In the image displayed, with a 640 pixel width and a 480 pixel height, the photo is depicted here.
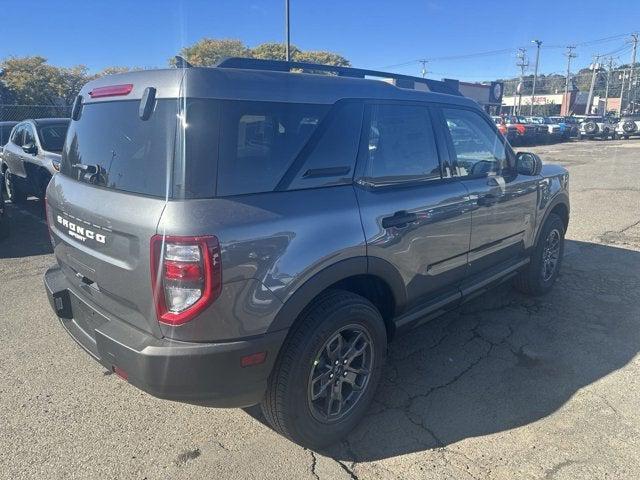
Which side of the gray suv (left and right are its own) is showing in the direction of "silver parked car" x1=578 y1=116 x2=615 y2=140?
front

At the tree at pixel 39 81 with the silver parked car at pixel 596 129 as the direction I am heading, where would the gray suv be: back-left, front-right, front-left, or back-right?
front-right

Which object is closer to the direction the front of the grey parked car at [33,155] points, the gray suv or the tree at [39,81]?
the gray suv

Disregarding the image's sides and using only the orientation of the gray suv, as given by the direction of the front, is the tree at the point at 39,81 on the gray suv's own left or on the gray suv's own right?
on the gray suv's own left

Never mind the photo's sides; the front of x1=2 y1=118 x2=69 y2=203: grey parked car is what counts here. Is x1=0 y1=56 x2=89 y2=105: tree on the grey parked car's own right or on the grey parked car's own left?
on the grey parked car's own left

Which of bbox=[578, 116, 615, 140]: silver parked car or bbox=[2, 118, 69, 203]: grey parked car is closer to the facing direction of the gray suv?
the silver parked car

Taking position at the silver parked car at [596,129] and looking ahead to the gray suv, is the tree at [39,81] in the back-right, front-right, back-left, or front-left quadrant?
front-right

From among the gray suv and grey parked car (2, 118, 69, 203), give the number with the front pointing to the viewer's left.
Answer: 0

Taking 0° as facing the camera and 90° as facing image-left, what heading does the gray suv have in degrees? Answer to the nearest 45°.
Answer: approximately 225°

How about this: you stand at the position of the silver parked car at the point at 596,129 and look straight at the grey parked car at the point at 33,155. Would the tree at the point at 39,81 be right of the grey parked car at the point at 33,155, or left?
right

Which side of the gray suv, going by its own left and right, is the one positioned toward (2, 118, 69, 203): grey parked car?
left

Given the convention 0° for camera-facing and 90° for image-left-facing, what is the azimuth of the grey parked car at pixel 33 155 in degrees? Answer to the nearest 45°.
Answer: approximately 315°

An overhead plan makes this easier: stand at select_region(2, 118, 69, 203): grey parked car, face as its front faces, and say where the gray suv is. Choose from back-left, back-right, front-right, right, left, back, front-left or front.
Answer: front-right
